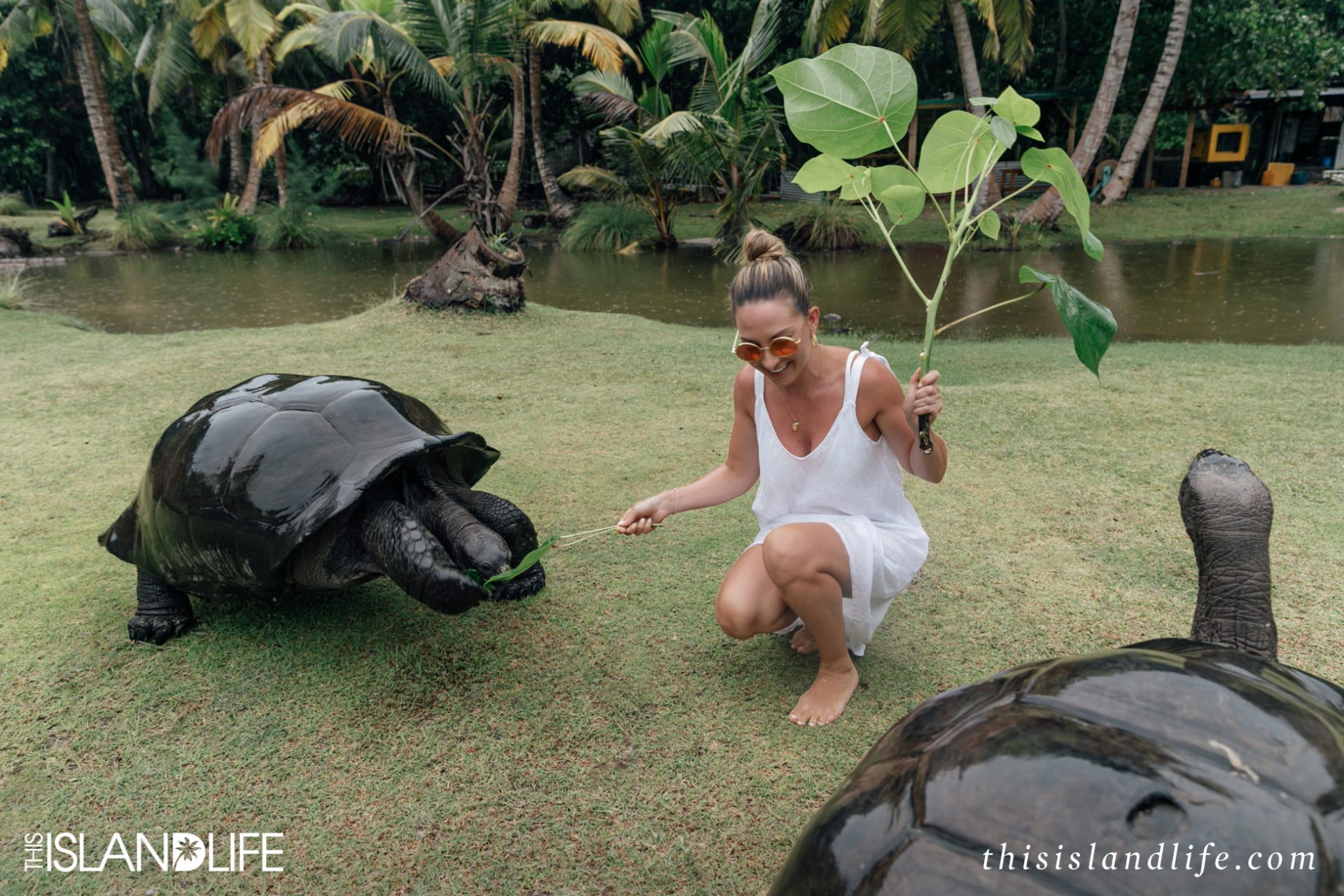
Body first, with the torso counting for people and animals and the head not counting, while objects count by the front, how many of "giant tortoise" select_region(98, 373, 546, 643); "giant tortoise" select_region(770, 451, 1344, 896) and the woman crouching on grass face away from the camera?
1

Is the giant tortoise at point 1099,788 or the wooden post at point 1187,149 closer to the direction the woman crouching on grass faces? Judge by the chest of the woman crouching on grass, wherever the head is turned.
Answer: the giant tortoise

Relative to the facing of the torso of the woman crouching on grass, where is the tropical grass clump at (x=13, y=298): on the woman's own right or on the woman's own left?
on the woman's own right

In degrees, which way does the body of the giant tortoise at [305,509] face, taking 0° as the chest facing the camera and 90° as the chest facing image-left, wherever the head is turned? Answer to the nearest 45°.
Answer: approximately 315°

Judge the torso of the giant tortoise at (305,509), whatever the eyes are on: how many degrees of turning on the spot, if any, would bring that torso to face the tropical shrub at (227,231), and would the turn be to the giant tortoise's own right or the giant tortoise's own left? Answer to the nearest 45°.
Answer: approximately 135° to the giant tortoise's own left

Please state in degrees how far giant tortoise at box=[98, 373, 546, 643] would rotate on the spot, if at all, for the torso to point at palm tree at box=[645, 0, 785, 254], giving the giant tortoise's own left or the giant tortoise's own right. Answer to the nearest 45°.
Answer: approximately 90° to the giant tortoise's own left

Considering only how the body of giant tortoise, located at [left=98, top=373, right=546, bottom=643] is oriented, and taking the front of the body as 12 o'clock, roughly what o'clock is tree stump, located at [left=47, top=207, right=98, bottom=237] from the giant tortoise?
The tree stump is roughly at 7 o'clock from the giant tortoise.

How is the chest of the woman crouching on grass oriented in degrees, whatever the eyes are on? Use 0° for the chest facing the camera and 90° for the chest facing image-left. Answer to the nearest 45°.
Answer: approximately 45°

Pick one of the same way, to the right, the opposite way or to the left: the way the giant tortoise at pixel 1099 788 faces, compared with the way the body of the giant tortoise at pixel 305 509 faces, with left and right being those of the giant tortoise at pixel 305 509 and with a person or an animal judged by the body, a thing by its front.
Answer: to the left

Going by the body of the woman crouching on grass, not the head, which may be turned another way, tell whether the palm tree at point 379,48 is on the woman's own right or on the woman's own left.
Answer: on the woman's own right

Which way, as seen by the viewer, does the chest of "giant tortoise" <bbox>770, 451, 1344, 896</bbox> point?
away from the camera

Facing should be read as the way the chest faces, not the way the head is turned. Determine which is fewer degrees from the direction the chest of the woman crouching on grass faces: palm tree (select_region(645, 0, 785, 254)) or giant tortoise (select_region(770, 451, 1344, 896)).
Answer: the giant tortoise

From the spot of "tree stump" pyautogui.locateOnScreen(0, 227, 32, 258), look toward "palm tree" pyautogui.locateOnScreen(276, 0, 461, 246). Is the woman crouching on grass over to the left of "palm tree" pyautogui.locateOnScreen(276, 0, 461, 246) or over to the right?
right

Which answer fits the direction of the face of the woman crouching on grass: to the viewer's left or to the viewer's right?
to the viewer's left

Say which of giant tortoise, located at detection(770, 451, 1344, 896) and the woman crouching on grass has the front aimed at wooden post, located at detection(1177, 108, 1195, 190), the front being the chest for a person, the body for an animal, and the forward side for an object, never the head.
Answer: the giant tortoise

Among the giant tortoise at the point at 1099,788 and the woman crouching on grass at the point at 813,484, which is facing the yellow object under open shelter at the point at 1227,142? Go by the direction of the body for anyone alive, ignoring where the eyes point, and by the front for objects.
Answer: the giant tortoise
